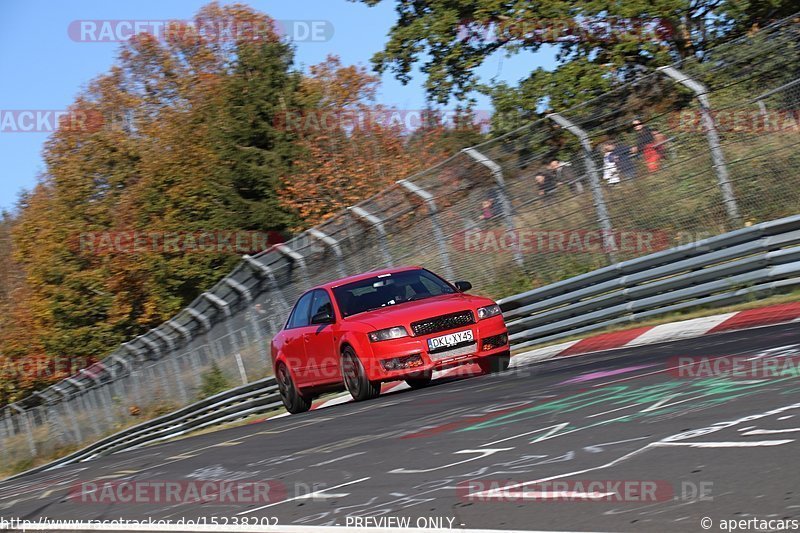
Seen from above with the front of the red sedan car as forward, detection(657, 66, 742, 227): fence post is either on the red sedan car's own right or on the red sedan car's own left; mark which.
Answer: on the red sedan car's own left

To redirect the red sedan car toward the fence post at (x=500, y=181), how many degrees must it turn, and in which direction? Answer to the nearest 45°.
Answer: approximately 90° to its left

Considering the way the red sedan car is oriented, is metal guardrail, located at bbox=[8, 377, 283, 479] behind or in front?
behind

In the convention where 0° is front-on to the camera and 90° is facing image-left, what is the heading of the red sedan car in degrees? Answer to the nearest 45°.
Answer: approximately 315°

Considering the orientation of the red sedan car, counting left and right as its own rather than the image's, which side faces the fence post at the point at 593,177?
left
